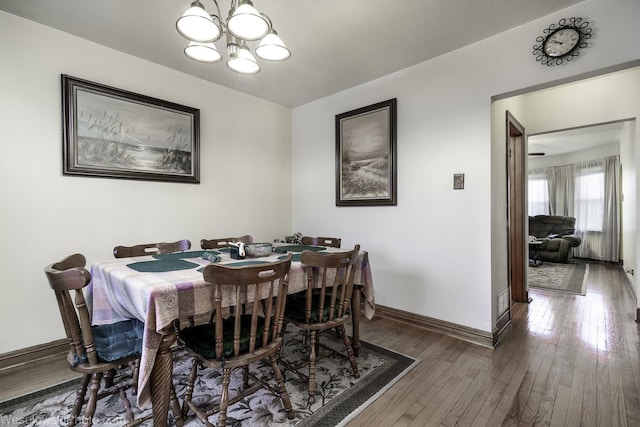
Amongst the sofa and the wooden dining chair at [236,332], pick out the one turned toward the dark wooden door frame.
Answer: the sofa

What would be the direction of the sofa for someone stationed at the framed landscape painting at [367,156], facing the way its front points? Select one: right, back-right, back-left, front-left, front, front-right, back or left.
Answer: back

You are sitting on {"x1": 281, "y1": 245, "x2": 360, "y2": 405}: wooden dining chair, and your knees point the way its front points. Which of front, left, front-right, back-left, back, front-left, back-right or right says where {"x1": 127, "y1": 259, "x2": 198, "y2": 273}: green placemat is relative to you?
front-left

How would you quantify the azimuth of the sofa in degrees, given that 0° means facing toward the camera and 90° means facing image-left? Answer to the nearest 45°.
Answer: approximately 0°

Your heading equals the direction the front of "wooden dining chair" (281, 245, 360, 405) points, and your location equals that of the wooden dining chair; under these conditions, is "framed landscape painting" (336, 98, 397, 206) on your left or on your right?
on your right

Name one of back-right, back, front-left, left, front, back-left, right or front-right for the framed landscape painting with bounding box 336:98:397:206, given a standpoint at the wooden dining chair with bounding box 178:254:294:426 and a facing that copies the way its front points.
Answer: right

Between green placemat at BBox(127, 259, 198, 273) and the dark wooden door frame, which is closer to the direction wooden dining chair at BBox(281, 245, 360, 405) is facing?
the green placemat

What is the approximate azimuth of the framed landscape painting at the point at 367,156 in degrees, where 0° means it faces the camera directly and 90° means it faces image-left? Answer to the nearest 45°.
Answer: approximately 45°

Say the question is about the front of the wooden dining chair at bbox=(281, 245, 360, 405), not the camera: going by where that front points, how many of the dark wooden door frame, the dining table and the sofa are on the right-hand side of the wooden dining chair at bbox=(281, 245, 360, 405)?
2

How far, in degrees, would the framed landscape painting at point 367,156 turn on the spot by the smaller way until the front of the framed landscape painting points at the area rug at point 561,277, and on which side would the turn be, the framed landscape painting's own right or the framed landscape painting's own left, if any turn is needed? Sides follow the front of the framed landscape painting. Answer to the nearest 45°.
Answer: approximately 180°

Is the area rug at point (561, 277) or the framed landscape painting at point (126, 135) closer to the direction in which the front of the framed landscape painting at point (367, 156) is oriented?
the framed landscape painting

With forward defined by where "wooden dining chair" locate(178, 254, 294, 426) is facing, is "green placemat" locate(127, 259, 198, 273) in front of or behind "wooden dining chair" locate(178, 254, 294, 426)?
in front

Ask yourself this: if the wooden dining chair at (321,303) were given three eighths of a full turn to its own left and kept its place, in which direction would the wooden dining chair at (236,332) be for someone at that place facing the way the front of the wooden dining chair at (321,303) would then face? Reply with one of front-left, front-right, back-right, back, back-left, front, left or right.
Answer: front-right

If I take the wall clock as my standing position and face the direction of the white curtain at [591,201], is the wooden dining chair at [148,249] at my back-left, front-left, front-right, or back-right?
back-left
